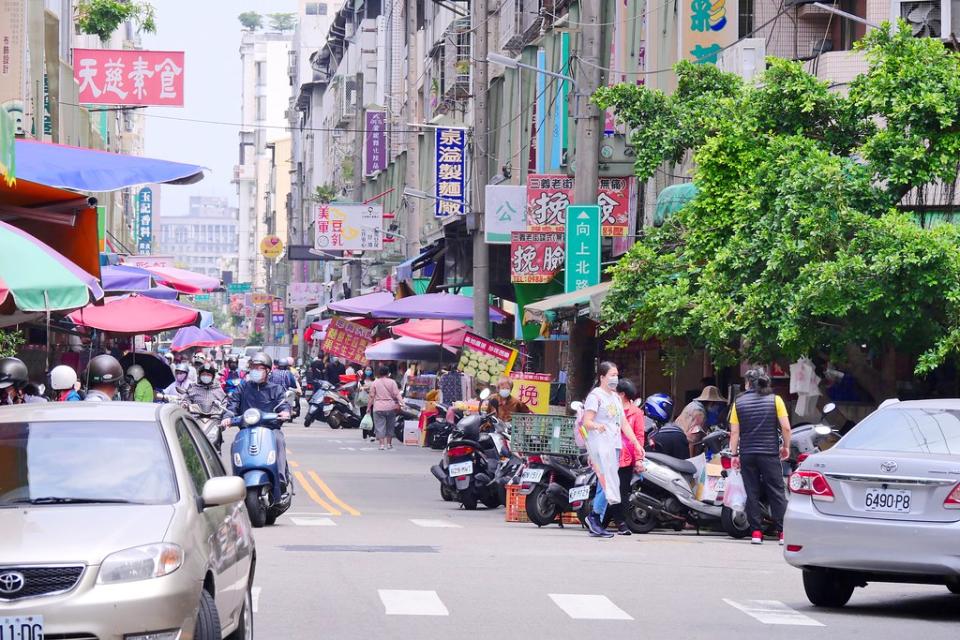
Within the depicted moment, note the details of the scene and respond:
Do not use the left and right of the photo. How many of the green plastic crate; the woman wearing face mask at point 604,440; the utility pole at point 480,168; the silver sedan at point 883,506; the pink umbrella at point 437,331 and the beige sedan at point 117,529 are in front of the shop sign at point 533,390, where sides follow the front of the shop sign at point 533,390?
4

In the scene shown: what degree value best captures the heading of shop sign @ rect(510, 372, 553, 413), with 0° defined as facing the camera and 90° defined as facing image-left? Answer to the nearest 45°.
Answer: approximately 0°

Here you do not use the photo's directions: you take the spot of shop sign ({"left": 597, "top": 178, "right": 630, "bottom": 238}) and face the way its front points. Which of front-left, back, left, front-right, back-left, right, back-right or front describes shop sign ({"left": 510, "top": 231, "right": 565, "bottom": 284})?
back-right
